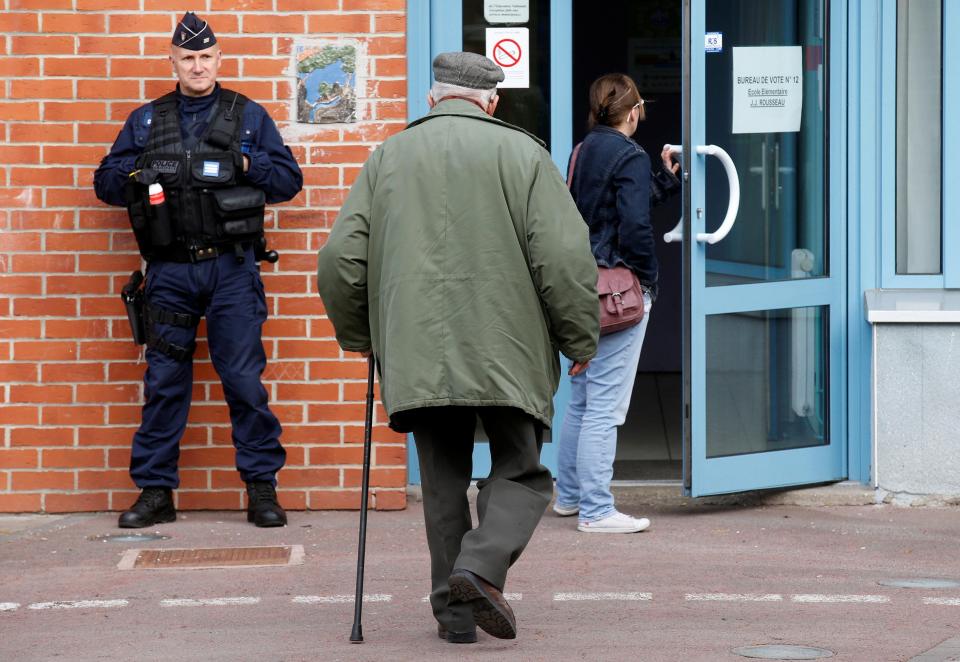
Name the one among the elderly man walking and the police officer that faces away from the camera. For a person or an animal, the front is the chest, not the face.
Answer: the elderly man walking

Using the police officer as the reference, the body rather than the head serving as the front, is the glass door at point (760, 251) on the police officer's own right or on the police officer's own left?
on the police officer's own left

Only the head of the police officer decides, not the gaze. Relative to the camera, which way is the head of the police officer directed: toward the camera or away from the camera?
toward the camera

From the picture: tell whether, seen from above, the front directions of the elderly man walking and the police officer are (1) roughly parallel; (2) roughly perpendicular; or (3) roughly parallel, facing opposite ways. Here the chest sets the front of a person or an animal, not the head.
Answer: roughly parallel, facing opposite ways

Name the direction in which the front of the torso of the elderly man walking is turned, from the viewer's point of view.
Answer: away from the camera

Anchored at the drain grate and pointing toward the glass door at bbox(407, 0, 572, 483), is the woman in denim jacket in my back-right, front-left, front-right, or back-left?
front-right

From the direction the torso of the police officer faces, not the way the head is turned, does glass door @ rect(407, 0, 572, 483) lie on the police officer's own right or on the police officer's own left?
on the police officer's own left

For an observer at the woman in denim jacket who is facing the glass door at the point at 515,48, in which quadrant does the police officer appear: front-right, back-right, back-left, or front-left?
front-left

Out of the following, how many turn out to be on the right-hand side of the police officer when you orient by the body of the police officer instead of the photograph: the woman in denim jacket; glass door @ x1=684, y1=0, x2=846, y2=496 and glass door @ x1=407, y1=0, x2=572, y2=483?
0

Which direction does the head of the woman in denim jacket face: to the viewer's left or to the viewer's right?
to the viewer's right

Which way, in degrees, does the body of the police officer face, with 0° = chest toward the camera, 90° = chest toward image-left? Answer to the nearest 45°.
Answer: approximately 0°

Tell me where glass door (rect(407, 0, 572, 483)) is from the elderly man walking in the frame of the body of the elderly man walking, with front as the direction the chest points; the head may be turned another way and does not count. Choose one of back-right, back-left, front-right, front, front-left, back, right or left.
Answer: front

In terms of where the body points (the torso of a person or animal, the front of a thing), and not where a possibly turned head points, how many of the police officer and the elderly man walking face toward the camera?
1
